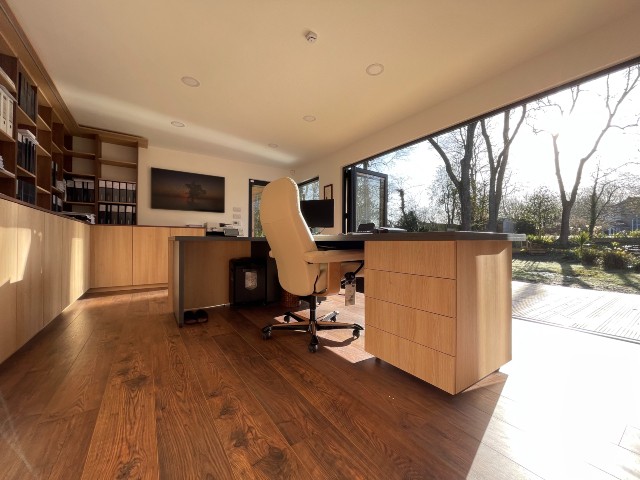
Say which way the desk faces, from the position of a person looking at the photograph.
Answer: facing the viewer and to the left of the viewer

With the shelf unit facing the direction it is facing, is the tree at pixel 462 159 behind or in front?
in front

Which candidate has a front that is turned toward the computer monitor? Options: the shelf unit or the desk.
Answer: the shelf unit

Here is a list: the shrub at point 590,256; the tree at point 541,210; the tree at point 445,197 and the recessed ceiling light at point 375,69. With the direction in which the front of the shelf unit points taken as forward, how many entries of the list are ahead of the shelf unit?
4

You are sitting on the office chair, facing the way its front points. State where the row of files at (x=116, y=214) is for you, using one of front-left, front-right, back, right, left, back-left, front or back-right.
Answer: left

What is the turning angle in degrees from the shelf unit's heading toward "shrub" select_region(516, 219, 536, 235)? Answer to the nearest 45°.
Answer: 0° — it already faces it

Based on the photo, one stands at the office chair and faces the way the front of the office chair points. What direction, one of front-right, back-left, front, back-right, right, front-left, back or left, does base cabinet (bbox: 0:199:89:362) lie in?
back-left

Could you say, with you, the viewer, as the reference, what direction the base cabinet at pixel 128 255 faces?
facing the viewer

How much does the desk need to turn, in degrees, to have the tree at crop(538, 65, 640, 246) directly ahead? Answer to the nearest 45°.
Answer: approximately 180°

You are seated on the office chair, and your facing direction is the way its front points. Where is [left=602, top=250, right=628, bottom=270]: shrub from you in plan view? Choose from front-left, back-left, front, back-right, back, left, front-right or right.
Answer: front-right

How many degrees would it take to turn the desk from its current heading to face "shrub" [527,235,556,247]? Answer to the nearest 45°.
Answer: approximately 180°

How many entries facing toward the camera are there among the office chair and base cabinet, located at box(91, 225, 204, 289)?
1

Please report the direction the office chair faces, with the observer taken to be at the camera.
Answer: facing away from the viewer and to the right of the viewer

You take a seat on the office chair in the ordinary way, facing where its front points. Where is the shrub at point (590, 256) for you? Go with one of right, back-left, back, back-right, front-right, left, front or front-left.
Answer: front-right
